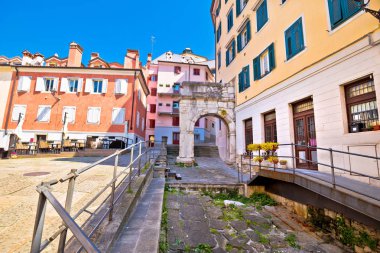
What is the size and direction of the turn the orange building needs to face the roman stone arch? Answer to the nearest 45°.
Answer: approximately 45° to its left

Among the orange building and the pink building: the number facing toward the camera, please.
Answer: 2

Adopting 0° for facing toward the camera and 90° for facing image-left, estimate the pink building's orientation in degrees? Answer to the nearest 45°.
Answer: approximately 0°

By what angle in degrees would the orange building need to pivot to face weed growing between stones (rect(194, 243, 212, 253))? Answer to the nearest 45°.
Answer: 0° — it already faces it

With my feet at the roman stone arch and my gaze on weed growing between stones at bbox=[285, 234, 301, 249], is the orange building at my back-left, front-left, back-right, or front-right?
back-right

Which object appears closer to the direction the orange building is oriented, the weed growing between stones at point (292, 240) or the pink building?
the weed growing between stones

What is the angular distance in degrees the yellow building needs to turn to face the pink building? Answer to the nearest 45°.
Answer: approximately 90° to its right

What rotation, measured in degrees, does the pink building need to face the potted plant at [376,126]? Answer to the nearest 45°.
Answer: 0° — it already faces it

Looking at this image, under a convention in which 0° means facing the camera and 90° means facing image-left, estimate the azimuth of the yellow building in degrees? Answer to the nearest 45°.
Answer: approximately 45°

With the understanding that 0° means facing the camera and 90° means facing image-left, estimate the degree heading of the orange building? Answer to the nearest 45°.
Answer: approximately 0°

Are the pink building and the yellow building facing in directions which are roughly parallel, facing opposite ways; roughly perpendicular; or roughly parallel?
roughly perpendicular
